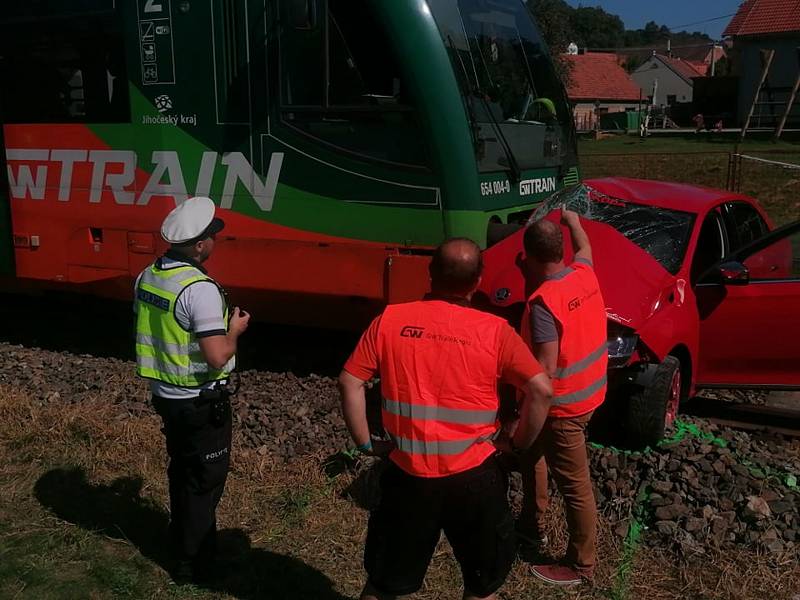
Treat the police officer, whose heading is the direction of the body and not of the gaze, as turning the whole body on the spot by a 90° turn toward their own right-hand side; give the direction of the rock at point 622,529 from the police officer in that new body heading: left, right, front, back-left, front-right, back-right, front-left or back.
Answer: front-left

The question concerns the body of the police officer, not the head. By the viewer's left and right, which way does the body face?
facing away from the viewer and to the right of the viewer

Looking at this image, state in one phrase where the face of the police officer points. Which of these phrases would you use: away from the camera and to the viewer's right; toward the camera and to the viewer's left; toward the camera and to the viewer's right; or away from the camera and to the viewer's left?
away from the camera and to the viewer's right

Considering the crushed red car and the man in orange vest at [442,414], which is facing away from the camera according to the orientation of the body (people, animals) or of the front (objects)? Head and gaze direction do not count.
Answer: the man in orange vest

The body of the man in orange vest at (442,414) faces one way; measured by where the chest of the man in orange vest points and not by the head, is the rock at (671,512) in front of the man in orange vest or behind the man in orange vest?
in front

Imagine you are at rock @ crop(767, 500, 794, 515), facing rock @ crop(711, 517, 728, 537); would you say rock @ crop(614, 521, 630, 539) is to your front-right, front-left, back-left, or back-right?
front-right

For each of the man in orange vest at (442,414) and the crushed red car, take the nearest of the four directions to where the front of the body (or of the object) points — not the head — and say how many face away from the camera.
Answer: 1

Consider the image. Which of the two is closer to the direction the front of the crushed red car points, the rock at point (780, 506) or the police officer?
the police officer

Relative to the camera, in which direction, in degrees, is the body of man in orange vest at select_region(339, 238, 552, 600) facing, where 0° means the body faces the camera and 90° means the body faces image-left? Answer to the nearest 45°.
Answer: approximately 180°

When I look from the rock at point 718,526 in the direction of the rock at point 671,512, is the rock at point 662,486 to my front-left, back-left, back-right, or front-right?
front-right

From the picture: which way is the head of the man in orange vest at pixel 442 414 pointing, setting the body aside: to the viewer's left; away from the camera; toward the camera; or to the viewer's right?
away from the camera

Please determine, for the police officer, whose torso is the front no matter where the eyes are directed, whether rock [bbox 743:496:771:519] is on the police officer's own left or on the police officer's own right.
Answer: on the police officer's own right

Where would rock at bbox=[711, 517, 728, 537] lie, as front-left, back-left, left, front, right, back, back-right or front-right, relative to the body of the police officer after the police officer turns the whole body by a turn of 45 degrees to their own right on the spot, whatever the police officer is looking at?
front

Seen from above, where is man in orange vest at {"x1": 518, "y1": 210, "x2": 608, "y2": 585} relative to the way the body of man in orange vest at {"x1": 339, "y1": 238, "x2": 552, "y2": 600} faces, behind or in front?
in front

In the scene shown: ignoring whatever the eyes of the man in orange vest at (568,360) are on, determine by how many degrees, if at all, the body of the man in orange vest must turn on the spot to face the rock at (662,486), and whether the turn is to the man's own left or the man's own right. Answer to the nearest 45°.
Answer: approximately 90° to the man's own right

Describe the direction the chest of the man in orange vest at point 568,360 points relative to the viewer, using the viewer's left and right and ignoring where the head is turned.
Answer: facing away from the viewer and to the left of the viewer

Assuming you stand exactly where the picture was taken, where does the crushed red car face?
facing the viewer and to the left of the viewer

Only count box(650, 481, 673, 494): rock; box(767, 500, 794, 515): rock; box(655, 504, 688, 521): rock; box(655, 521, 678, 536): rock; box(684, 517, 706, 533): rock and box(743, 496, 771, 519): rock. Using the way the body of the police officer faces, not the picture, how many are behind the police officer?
0
